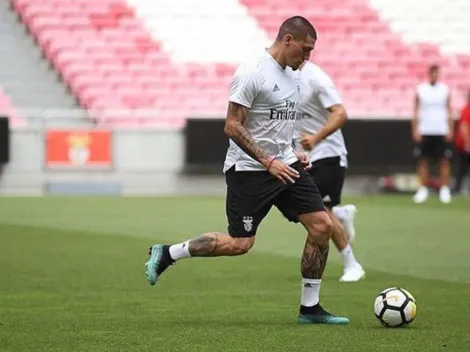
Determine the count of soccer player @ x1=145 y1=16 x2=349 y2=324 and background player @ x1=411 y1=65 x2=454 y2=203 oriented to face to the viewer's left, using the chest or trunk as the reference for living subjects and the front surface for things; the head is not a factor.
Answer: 0

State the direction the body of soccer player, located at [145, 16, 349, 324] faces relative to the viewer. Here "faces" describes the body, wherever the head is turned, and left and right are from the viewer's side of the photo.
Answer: facing the viewer and to the right of the viewer

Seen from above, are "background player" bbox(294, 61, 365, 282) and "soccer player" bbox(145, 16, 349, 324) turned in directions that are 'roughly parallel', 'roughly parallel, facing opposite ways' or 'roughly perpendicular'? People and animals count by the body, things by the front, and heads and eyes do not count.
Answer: roughly perpendicular

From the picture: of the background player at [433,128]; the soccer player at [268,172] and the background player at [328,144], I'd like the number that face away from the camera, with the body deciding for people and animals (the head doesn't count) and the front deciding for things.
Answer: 0

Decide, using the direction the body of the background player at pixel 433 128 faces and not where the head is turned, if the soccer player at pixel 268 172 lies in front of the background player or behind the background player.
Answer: in front

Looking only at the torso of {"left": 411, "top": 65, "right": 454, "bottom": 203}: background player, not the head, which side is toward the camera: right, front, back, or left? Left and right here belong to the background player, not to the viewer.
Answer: front

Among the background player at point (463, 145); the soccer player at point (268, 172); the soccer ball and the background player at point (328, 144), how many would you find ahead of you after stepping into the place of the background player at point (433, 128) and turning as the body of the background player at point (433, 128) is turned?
3

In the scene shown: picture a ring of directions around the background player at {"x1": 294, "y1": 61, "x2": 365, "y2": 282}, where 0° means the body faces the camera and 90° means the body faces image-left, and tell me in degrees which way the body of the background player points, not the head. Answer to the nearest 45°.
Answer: approximately 45°

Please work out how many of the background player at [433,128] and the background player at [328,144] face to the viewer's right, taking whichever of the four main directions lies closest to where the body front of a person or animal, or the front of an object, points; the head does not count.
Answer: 0

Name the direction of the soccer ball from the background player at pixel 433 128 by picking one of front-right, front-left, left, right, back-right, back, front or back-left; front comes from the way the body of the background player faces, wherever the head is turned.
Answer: front

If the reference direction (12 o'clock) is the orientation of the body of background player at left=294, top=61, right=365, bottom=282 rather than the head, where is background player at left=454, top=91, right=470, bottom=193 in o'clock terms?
background player at left=454, top=91, right=470, bottom=193 is roughly at 5 o'clock from background player at left=294, top=61, right=365, bottom=282.

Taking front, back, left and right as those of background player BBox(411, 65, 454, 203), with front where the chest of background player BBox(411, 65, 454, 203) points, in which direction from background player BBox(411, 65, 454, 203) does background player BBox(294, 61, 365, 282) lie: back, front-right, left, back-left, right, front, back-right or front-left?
front

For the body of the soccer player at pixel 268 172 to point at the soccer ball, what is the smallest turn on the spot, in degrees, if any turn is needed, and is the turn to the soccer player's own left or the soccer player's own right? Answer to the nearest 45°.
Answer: approximately 45° to the soccer player's own left

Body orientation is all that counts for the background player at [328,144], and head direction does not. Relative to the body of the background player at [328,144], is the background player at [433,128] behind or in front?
behind

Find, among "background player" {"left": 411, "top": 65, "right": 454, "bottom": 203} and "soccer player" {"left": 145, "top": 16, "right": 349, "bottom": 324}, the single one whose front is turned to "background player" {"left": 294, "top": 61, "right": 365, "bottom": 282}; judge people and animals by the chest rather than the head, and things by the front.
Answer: "background player" {"left": 411, "top": 65, "right": 454, "bottom": 203}
